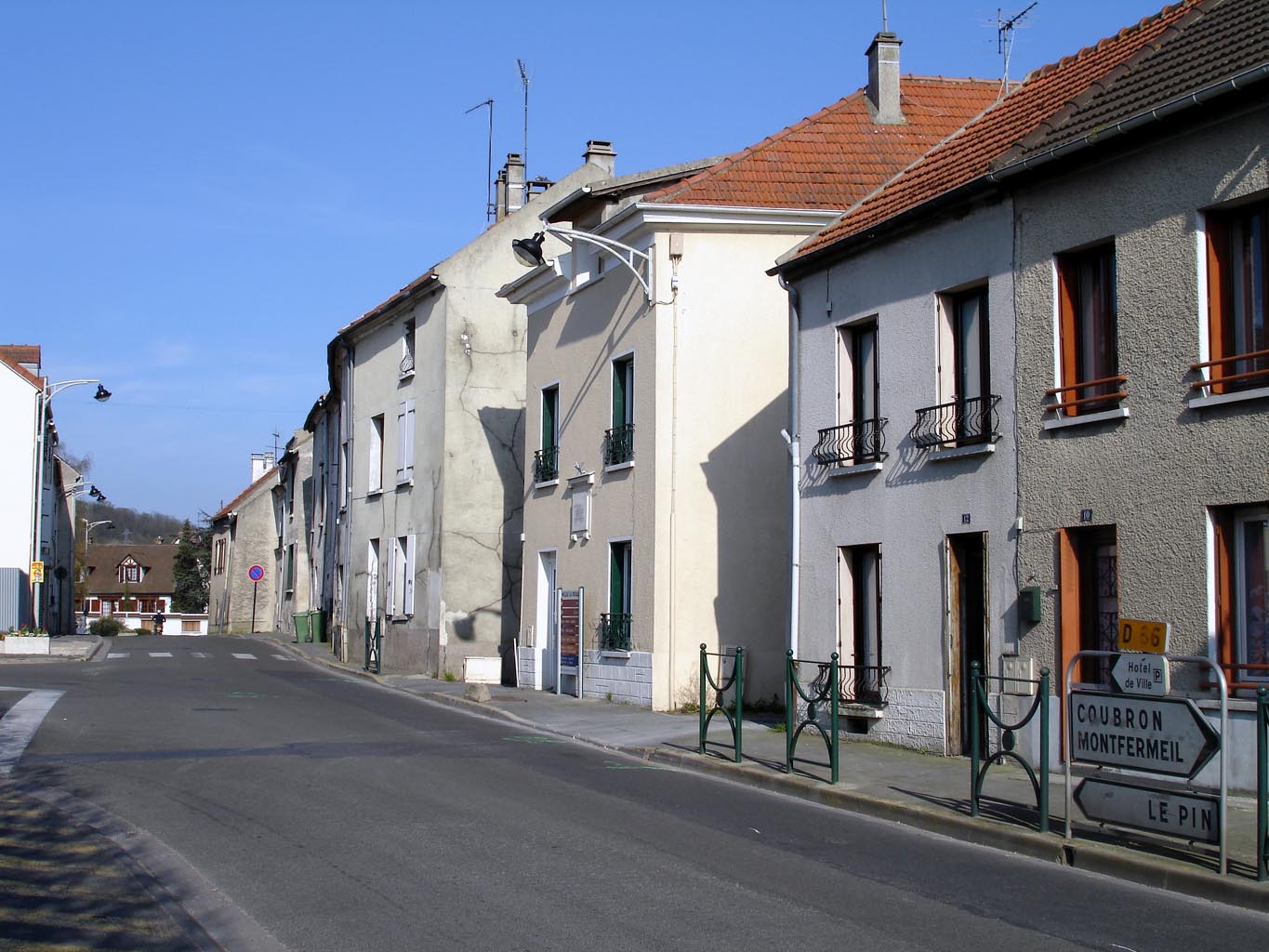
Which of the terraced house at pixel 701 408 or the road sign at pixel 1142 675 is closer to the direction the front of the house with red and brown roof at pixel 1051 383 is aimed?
the road sign

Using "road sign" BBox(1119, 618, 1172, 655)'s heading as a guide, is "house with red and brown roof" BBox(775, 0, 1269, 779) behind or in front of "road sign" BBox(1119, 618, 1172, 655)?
behind

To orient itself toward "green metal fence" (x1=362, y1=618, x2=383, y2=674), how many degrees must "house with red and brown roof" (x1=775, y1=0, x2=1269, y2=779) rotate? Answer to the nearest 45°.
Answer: approximately 90° to its right

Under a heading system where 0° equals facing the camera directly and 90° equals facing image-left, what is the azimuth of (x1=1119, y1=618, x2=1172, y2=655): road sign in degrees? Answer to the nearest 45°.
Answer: approximately 0°

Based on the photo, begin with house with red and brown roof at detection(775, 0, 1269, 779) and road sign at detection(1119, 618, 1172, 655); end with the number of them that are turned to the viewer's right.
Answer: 0

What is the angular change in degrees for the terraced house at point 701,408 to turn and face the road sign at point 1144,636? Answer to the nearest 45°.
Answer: approximately 45° to its left

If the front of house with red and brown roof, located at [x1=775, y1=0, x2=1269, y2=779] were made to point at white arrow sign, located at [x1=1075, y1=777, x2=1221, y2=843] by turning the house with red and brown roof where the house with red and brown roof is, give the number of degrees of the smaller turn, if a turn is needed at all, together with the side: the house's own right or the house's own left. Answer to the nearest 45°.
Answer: approximately 45° to the house's own left

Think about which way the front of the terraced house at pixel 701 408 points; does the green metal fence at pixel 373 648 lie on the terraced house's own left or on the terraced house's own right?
on the terraced house's own right

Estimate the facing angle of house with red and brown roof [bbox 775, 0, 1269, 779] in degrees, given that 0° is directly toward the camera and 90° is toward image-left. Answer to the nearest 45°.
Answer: approximately 45°

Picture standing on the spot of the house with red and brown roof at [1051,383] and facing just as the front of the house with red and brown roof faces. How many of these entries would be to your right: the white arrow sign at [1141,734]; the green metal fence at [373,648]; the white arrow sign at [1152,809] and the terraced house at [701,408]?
2
